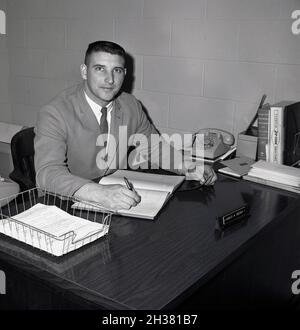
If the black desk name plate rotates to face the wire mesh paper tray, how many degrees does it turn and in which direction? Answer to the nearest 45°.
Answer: approximately 90° to its right

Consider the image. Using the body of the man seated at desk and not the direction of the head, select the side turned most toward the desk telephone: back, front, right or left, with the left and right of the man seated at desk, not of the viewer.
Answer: left

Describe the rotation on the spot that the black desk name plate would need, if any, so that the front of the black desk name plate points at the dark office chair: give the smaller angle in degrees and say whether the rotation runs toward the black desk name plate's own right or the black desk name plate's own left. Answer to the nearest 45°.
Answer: approximately 180°

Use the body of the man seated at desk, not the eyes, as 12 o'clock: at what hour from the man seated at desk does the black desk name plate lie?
The black desk name plate is roughly at 12 o'clock from the man seated at desk.

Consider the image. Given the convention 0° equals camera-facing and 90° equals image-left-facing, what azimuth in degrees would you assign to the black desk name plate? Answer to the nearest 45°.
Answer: approximately 315°

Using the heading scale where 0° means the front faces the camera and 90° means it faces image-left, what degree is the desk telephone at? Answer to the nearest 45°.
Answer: approximately 45°

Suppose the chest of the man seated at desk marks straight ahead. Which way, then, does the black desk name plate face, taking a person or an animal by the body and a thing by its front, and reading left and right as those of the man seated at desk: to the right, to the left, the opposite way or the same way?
the same way

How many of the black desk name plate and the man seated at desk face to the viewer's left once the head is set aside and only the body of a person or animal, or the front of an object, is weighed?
0
